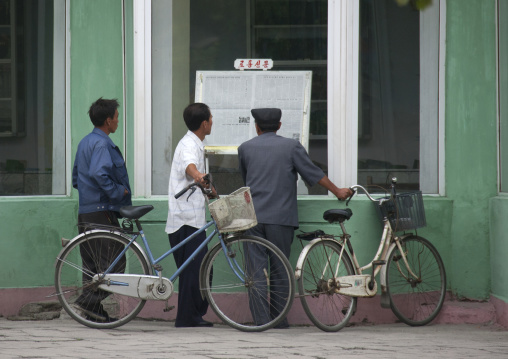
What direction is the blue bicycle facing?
to the viewer's right

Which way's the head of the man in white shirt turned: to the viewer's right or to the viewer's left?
to the viewer's right

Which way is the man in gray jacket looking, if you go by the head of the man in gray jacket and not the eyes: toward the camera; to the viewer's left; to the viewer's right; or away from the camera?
away from the camera

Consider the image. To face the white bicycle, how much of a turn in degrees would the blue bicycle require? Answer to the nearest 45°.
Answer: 0° — it already faces it

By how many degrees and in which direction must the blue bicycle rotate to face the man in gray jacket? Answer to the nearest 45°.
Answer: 0° — it already faces them
